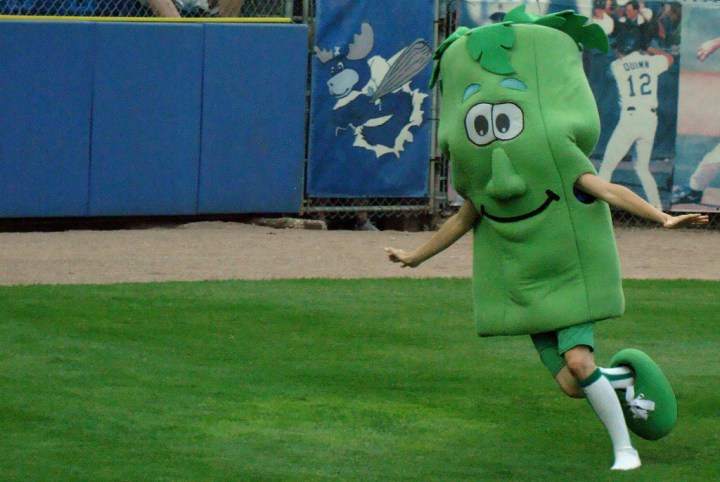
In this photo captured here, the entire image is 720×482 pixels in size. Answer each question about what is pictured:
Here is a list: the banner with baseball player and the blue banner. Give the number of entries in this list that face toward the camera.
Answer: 2

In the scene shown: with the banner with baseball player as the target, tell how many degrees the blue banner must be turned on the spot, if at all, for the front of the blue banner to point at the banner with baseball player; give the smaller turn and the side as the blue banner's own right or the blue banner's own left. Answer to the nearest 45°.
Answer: approximately 90° to the blue banner's own left

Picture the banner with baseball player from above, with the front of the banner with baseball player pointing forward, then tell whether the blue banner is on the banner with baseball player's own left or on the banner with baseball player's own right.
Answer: on the banner with baseball player's own right

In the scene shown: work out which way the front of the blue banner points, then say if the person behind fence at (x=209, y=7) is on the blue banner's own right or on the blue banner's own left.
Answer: on the blue banner's own right

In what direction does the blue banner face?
toward the camera

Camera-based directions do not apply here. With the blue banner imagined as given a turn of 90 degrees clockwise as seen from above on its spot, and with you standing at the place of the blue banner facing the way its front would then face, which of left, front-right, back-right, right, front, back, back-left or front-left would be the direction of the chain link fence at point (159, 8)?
front

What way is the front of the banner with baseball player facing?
toward the camera

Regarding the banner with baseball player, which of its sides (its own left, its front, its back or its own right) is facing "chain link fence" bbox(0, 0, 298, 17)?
right

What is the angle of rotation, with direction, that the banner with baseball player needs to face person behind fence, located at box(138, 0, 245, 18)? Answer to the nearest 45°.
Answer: approximately 90° to its right
